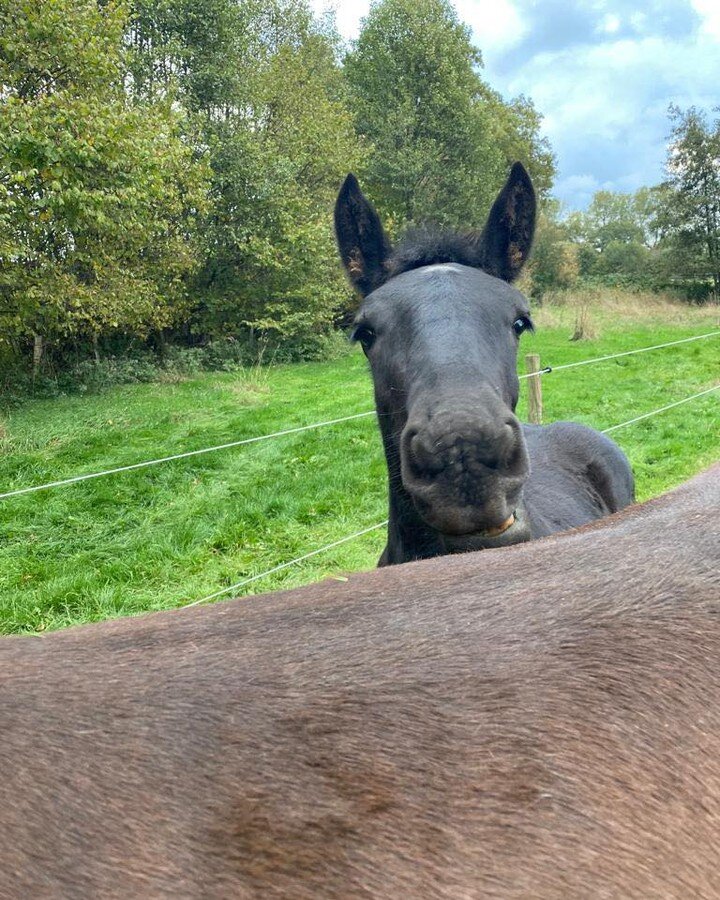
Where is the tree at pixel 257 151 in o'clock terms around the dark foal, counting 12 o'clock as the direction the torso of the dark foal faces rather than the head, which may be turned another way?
The tree is roughly at 4 o'clock from the dark foal.

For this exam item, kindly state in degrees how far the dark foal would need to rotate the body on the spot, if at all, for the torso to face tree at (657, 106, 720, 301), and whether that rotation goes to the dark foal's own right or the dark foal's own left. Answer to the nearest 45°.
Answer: approximately 135° to the dark foal's own right

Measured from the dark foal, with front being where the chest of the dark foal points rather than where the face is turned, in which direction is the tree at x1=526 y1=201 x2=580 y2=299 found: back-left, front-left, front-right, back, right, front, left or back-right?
back-right

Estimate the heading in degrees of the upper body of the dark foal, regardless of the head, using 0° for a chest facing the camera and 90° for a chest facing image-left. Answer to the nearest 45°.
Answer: approximately 45°

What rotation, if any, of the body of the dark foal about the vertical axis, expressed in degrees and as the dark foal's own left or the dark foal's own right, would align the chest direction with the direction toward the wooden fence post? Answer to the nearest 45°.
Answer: approximately 135° to the dark foal's own right

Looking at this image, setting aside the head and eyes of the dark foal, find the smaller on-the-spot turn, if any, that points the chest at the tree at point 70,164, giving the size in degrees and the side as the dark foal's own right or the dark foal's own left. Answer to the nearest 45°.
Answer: approximately 90° to the dark foal's own right

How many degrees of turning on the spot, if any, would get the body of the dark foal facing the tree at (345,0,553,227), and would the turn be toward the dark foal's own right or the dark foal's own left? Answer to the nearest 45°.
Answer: approximately 135° to the dark foal's own right
